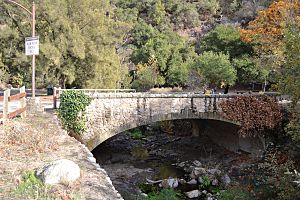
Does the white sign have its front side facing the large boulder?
yes

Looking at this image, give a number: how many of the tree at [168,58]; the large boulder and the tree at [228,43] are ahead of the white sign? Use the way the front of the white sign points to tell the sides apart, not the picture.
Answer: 1

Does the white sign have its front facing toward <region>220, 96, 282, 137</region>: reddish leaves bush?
no

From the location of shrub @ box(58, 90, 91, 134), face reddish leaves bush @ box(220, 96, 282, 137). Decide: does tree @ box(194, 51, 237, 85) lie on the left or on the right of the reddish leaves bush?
left

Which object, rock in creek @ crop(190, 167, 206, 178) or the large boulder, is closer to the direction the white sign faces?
the large boulder

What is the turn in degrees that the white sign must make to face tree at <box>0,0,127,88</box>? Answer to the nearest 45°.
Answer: approximately 180°

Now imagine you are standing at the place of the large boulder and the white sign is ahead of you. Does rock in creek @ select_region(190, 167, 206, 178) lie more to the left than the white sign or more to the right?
right

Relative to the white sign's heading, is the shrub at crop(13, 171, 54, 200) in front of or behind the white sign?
in front

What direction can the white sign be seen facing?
toward the camera

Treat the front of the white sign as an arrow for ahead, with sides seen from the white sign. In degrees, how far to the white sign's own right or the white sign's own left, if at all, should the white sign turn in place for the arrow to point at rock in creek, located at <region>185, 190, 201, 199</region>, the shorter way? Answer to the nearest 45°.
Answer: approximately 90° to the white sign's own left

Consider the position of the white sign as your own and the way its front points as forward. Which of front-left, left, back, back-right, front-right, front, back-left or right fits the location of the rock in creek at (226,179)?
left

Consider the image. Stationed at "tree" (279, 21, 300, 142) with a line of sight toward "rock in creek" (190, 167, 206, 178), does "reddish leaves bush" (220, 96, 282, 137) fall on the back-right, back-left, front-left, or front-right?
front-right

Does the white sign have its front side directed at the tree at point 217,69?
no
